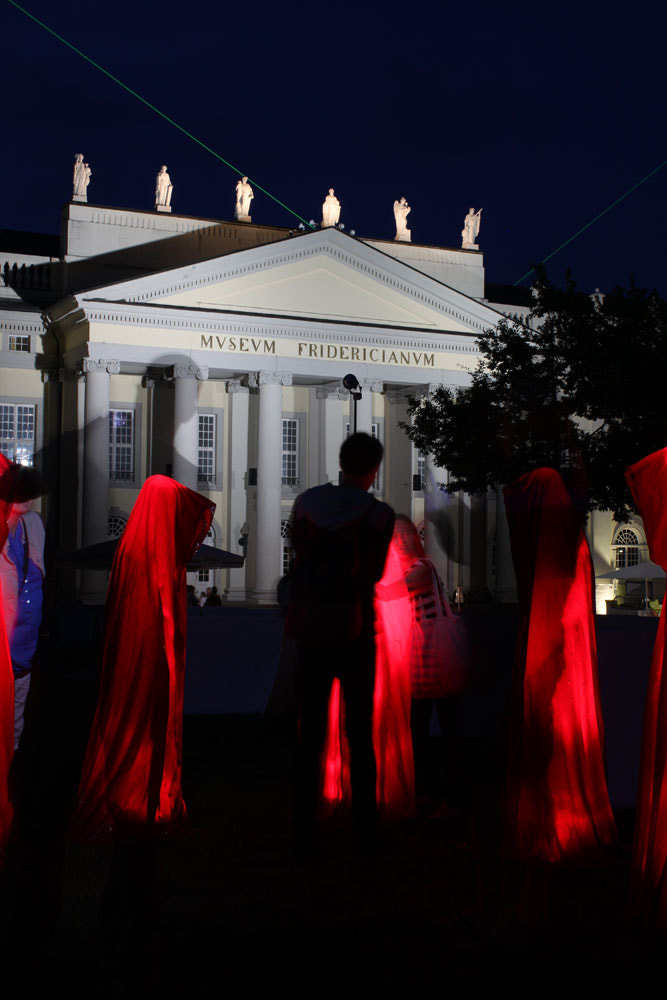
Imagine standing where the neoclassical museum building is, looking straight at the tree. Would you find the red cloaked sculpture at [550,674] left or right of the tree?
right

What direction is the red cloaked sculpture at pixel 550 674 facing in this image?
to the viewer's left

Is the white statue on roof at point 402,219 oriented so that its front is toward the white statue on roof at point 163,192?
no

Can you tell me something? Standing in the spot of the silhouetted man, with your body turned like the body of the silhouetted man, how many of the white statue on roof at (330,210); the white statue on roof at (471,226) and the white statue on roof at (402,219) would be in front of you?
3

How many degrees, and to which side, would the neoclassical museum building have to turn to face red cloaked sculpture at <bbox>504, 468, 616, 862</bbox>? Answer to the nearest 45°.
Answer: approximately 45° to its right

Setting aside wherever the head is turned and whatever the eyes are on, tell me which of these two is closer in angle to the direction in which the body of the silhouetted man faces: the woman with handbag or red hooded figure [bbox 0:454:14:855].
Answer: the woman with handbag

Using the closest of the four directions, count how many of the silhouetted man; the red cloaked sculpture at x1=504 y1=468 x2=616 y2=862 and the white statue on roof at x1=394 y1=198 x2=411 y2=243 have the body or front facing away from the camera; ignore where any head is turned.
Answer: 1

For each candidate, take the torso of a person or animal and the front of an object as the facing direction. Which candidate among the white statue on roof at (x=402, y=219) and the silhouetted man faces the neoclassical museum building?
the silhouetted man

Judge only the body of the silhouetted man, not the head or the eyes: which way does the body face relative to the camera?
away from the camera

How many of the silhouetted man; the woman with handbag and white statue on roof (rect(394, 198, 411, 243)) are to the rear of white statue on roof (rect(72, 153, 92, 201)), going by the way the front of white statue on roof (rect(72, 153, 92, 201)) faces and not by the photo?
0

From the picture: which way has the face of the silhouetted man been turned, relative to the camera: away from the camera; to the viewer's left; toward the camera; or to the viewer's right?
away from the camera

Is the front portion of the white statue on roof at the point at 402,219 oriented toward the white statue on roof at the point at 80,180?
no

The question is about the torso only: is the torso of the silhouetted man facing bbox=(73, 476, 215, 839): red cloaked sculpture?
no

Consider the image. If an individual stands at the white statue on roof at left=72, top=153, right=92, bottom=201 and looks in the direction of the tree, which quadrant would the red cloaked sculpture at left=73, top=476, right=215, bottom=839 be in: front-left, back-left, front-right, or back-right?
front-right

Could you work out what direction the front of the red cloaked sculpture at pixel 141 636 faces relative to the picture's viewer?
facing to the right of the viewer

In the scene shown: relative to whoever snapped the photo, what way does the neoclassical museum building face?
facing the viewer and to the right of the viewer
